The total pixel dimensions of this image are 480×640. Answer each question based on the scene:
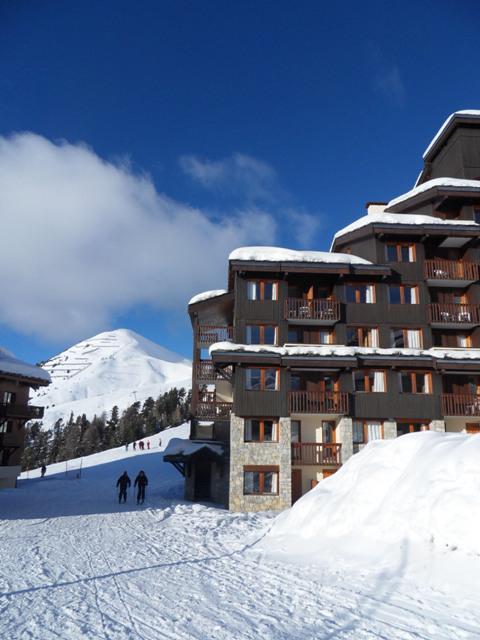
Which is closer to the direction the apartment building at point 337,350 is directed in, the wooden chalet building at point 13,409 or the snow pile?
the snow pile

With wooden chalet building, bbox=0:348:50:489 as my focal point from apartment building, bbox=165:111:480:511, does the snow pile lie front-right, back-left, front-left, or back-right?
back-left

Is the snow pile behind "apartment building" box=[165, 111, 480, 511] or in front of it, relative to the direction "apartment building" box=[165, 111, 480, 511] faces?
in front

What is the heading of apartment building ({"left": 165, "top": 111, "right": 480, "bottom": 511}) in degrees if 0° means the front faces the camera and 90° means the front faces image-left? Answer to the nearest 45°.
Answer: approximately 0°

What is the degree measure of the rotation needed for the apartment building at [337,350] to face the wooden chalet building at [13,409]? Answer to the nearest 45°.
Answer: approximately 90° to its right
